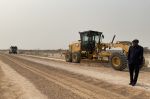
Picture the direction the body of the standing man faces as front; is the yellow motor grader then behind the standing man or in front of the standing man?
behind
